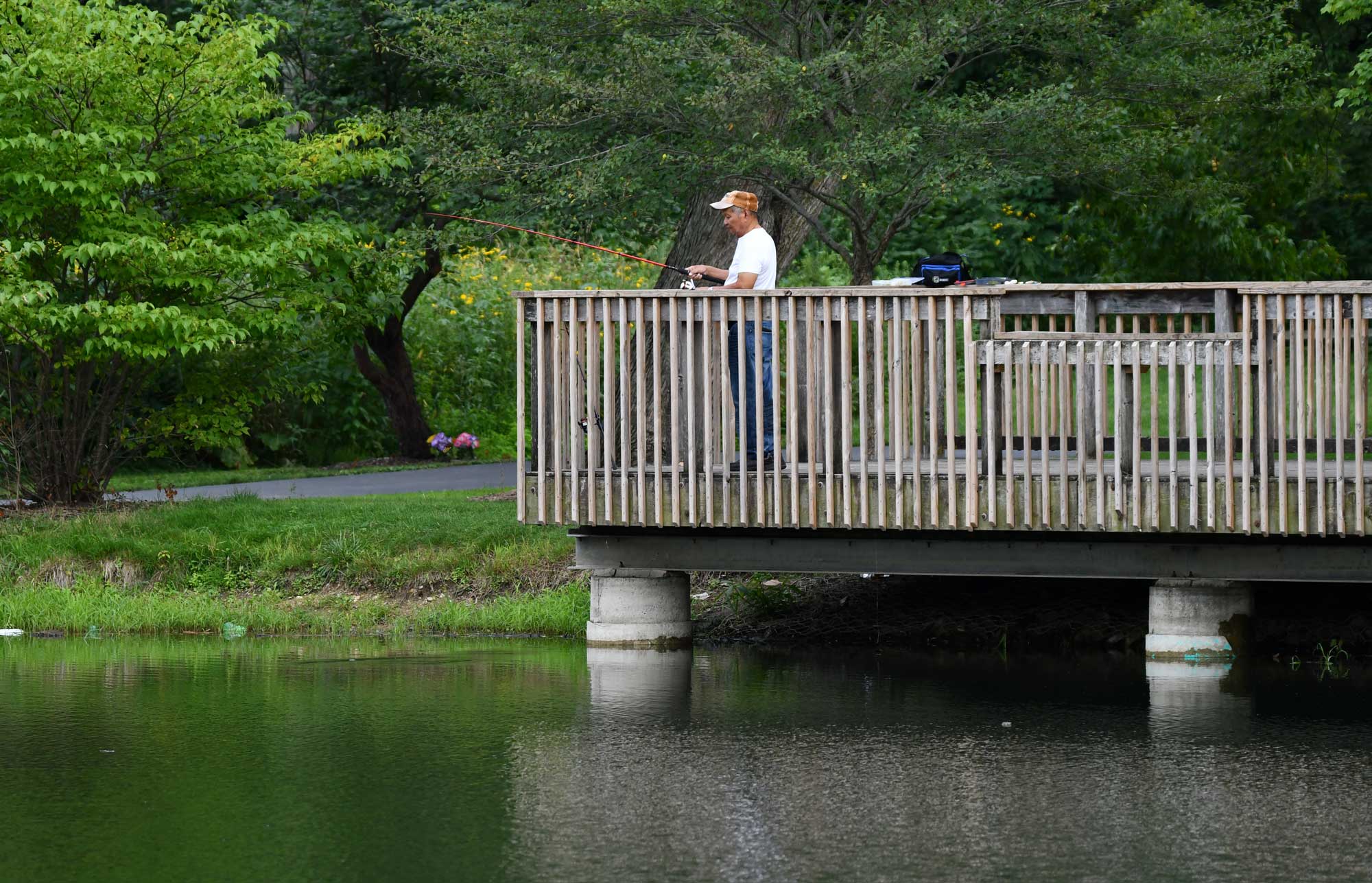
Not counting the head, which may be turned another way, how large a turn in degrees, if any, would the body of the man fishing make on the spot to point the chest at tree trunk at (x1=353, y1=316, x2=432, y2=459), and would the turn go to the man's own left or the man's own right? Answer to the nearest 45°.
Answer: approximately 90° to the man's own right

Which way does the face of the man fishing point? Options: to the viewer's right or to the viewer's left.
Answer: to the viewer's left

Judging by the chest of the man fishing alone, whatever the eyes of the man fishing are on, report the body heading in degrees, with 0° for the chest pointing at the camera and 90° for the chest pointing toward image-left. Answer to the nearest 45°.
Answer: approximately 90°
